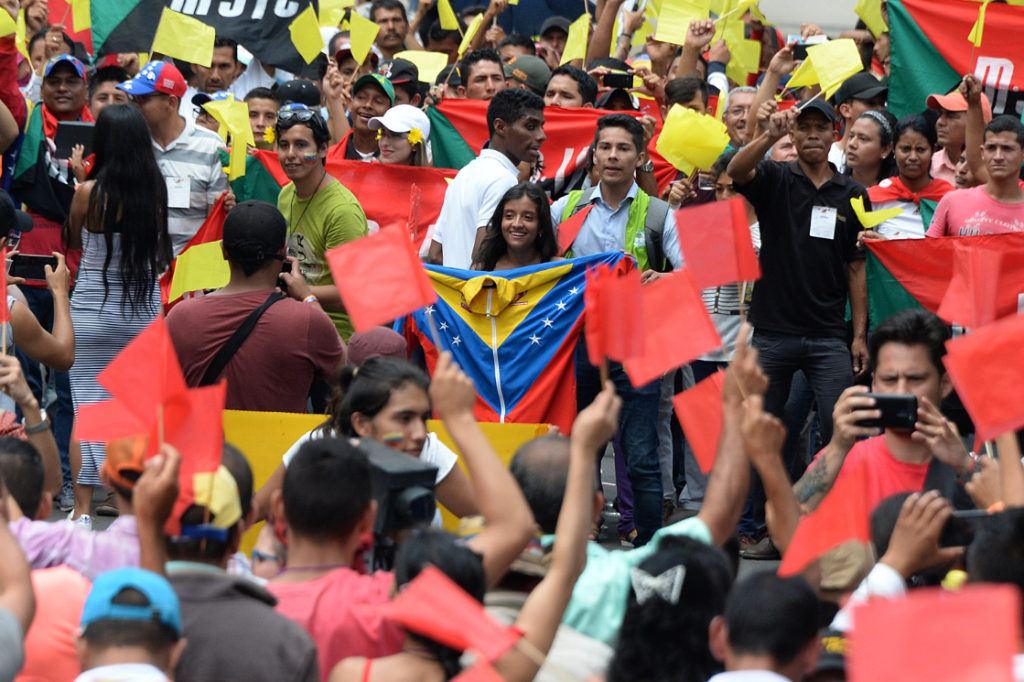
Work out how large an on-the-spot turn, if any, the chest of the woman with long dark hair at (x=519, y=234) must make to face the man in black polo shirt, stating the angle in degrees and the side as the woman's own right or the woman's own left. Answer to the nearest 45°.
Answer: approximately 90° to the woman's own left

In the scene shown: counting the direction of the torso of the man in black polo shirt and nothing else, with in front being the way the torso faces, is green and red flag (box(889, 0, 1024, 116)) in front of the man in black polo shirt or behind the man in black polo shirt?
behind

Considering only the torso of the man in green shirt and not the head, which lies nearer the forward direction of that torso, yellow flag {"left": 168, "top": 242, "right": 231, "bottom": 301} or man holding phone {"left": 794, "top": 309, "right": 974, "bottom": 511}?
the yellow flag

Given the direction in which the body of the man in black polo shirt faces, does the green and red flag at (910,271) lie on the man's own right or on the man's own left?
on the man's own left

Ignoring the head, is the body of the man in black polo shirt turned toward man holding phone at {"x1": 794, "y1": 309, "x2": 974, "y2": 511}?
yes

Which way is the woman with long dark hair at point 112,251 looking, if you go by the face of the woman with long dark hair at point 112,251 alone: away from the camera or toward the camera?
away from the camera

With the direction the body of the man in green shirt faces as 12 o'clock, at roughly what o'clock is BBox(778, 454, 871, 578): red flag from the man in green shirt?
The red flag is roughly at 10 o'clock from the man in green shirt.

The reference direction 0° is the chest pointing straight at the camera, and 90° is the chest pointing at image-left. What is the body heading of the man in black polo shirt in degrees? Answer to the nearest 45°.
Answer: approximately 0°

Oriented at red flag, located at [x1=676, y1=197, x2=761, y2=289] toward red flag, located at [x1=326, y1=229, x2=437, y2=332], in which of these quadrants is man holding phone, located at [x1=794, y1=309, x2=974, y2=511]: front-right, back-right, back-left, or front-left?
back-left

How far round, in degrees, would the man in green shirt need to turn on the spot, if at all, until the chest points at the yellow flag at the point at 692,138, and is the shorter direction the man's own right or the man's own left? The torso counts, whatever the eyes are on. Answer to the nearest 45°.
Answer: approximately 135° to the man's own left

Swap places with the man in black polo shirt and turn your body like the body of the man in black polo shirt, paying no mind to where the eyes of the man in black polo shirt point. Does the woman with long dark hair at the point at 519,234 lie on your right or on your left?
on your right

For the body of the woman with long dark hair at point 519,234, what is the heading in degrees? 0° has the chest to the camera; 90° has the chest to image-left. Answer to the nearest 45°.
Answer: approximately 0°

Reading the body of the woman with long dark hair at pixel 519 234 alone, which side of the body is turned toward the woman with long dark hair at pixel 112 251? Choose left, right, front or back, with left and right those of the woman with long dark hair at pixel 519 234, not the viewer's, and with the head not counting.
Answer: right

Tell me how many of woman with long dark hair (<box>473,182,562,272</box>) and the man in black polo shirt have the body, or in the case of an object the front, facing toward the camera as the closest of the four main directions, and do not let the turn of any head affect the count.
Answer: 2

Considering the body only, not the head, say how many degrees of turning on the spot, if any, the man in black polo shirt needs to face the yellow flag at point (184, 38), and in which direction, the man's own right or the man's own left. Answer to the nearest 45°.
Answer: approximately 90° to the man's own right
